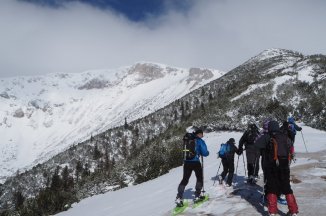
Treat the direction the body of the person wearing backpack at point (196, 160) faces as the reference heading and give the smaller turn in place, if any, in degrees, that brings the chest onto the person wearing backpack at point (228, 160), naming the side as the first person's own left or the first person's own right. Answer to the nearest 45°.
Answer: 0° — they already face them

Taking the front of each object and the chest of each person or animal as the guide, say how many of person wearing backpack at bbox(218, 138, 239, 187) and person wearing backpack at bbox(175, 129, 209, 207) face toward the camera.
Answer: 0

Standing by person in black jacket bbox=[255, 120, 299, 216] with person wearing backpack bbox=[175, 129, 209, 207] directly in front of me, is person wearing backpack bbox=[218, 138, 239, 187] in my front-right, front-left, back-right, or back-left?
front-right

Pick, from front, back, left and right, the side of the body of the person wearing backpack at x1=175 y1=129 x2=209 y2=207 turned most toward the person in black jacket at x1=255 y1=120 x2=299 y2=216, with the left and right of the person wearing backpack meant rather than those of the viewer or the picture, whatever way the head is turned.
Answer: right

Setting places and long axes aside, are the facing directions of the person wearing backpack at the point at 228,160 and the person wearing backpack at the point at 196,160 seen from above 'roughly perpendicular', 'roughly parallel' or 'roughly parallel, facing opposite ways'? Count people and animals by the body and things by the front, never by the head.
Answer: roughly parallel

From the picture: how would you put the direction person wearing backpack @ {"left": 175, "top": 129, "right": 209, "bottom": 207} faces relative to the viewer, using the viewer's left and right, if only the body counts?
facing away from the viewer and to the right of the viewer

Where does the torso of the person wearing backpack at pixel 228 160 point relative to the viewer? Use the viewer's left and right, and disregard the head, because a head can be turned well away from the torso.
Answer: facing away from the viewer and to the right of the viewer

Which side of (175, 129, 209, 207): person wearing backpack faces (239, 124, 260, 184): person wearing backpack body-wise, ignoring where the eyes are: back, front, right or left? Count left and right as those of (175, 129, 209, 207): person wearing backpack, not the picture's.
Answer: front

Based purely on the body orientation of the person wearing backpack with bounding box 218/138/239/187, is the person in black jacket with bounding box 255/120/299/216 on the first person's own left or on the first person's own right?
on the first person's own right

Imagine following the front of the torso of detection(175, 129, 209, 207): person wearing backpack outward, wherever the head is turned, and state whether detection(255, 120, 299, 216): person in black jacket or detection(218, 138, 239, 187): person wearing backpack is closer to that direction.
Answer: the person wearing backpack
